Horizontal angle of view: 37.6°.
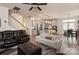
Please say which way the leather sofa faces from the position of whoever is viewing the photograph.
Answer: facing the viewer and to the right of the viewer
